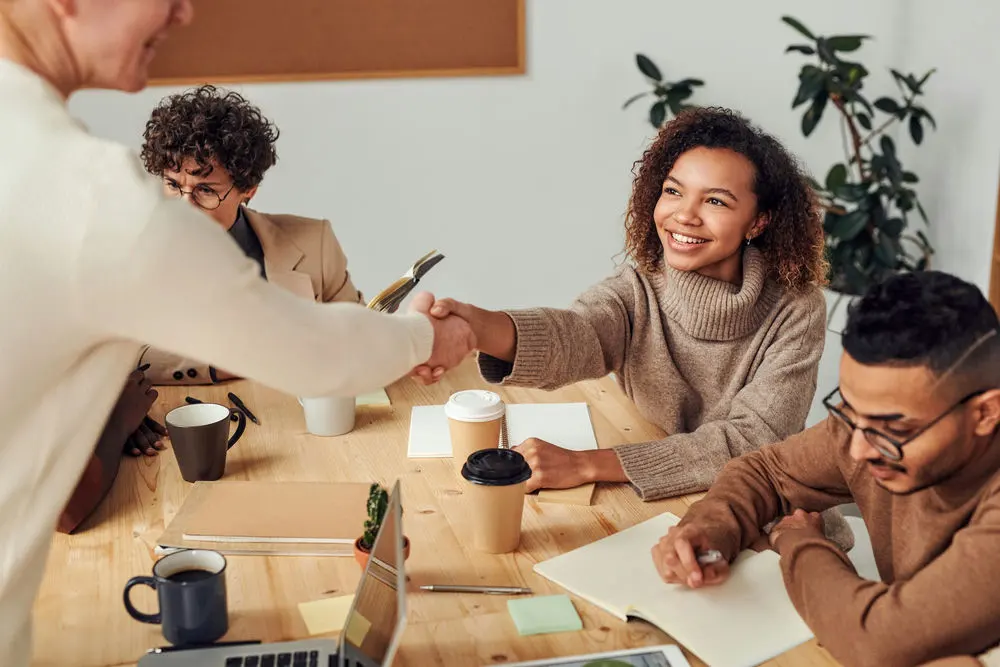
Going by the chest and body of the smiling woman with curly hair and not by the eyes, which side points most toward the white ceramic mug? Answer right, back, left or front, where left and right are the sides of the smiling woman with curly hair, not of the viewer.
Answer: front

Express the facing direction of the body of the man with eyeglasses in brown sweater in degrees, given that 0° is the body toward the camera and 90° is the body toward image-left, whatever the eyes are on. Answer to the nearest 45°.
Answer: approximately 45°

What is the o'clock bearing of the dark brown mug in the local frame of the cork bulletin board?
The dark brown mug is roughly at 12 o'clock from the cork bulletin board.

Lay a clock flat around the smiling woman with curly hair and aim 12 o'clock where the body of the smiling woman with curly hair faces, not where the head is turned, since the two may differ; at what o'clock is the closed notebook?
The closed notebook is roughly at 12 o'clock from the smiling woman with curly hair.

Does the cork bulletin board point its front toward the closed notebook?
yes

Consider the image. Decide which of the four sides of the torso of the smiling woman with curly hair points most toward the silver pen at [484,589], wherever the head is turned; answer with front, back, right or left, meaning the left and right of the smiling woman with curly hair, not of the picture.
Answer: front
